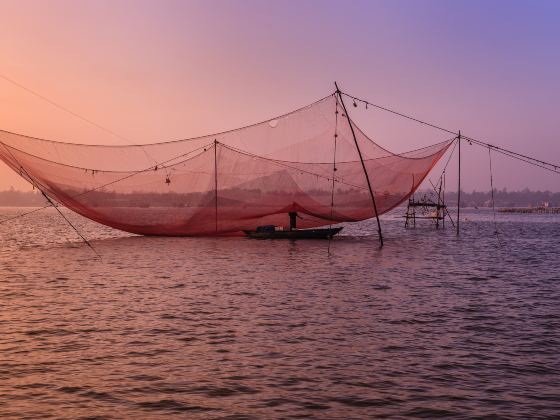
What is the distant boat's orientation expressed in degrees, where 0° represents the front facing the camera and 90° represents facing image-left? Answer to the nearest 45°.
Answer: approximately 270°
